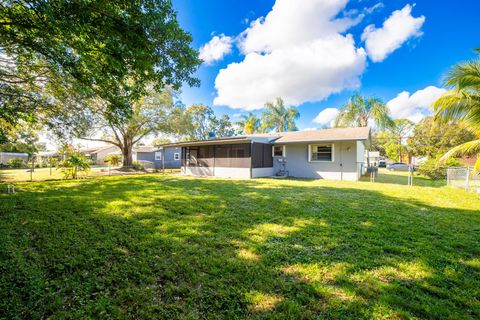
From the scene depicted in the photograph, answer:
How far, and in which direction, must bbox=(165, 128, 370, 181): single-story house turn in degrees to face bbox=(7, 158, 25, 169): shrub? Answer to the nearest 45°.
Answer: approximately 90° to its left

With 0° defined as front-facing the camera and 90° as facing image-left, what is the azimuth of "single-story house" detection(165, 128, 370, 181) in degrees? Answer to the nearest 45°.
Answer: approximately 180°

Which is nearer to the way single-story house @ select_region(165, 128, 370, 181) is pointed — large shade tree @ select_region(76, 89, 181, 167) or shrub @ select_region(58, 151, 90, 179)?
the large shade tree

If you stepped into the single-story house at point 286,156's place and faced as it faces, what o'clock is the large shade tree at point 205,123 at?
The large shade tree is roughly at 11 o'clock from the single-story house.

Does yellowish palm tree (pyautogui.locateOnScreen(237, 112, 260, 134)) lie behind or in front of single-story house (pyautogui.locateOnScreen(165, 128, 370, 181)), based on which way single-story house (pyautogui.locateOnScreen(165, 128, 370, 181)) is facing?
in front

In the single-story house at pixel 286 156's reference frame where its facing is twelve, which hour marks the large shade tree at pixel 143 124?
The large shade tree is roughly at 10 o'clock from the single-story house.

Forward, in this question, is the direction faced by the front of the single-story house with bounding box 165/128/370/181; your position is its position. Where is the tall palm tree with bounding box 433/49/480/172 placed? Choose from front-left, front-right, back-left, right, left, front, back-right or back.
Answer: back-right
